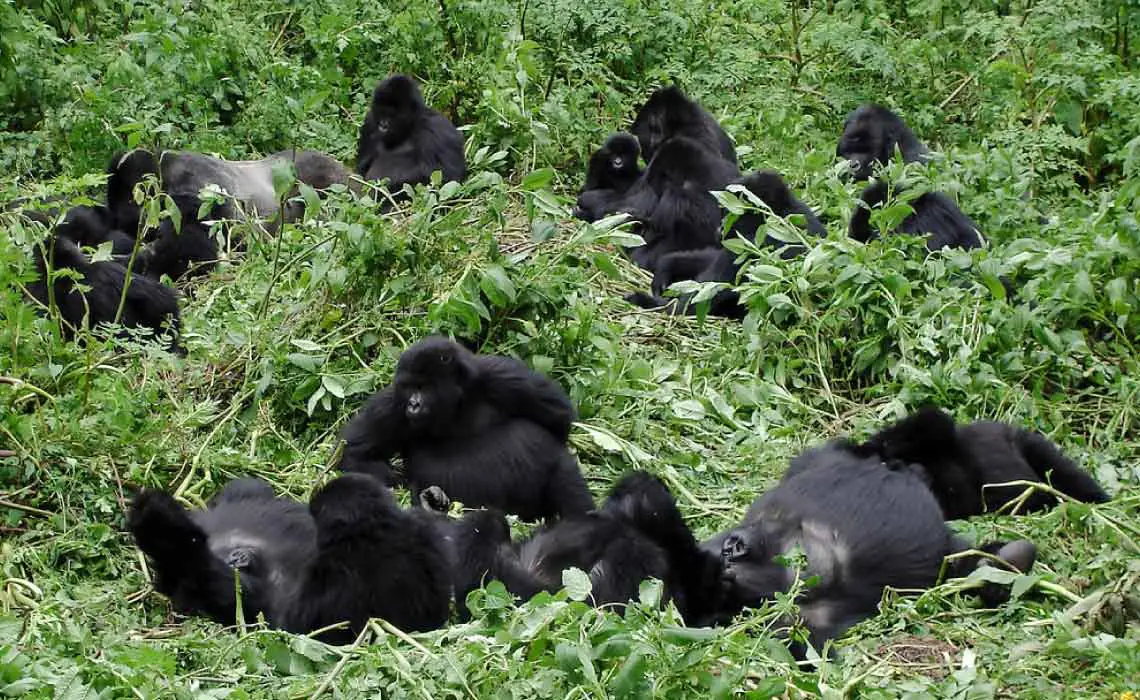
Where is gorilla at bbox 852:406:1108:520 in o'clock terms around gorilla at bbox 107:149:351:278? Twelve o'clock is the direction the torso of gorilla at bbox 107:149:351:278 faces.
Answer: gorilla at bbox 852:406:1108:520 is roughly at 8 o'clock from gorilla at bbox 107:149:351:278.

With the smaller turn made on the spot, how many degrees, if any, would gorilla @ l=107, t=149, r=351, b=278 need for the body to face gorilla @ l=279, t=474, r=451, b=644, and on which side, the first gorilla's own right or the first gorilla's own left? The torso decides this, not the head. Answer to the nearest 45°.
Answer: approximately 90° to the first gorilla's own left

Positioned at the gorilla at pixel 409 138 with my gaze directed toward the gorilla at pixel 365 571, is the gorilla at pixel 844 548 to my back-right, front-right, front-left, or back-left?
front-left

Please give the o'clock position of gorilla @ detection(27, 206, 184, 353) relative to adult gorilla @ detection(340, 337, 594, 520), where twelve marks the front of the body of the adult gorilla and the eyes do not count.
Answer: The gorilla is roughly at 3 o'clock from the adult gorilla.

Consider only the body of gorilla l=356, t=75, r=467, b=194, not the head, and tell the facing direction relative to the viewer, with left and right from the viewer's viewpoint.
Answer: facing the viewer and to the left of the viewer

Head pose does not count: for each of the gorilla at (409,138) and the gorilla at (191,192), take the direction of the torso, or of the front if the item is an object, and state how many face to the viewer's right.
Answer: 0

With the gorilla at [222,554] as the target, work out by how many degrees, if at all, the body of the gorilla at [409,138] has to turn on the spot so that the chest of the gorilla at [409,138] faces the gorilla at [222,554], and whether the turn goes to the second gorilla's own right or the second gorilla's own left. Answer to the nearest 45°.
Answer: approximately 45° to the second gorilla's own left
